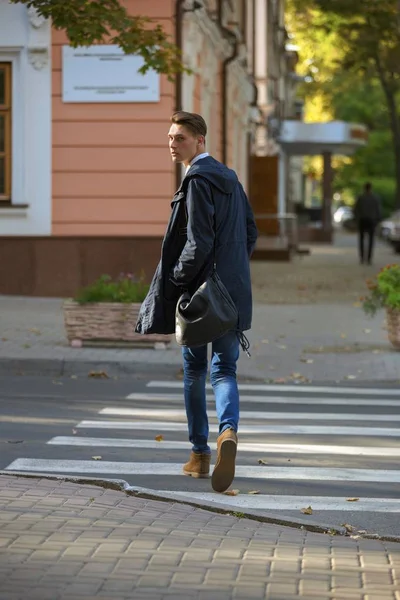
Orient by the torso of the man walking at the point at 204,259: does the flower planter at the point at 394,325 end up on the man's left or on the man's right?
on the man's right

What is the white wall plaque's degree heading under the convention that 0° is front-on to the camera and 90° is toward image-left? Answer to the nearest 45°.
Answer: approximately 0°

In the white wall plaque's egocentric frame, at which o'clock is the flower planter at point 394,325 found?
The flower planter is roughly at 11 o'clock from the white wall plaque.

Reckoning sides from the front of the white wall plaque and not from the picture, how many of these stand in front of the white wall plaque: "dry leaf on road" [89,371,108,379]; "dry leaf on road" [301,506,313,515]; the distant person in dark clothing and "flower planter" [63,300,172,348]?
3

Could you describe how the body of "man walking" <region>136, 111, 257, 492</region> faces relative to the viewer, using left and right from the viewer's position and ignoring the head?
facing away from the viewer and to the left of the viewer

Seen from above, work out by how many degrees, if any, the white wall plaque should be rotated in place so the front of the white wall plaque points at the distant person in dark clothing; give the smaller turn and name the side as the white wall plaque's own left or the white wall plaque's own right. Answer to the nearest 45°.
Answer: approximately 135° to the white wall plaque's own left

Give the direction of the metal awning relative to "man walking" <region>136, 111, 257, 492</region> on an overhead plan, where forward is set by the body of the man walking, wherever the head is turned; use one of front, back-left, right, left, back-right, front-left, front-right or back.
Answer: front-right

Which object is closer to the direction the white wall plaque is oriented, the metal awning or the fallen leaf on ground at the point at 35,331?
the fallen leaf on ground

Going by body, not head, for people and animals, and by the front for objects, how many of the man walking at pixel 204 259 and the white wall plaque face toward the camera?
1

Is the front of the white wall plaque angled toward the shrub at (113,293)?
yes
